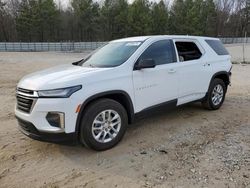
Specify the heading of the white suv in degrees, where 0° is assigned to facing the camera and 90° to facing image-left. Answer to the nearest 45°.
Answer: approximately 45°

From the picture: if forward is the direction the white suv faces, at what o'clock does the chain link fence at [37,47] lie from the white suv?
The chain link fence is roughly at 4 o'clock from the white suv.
